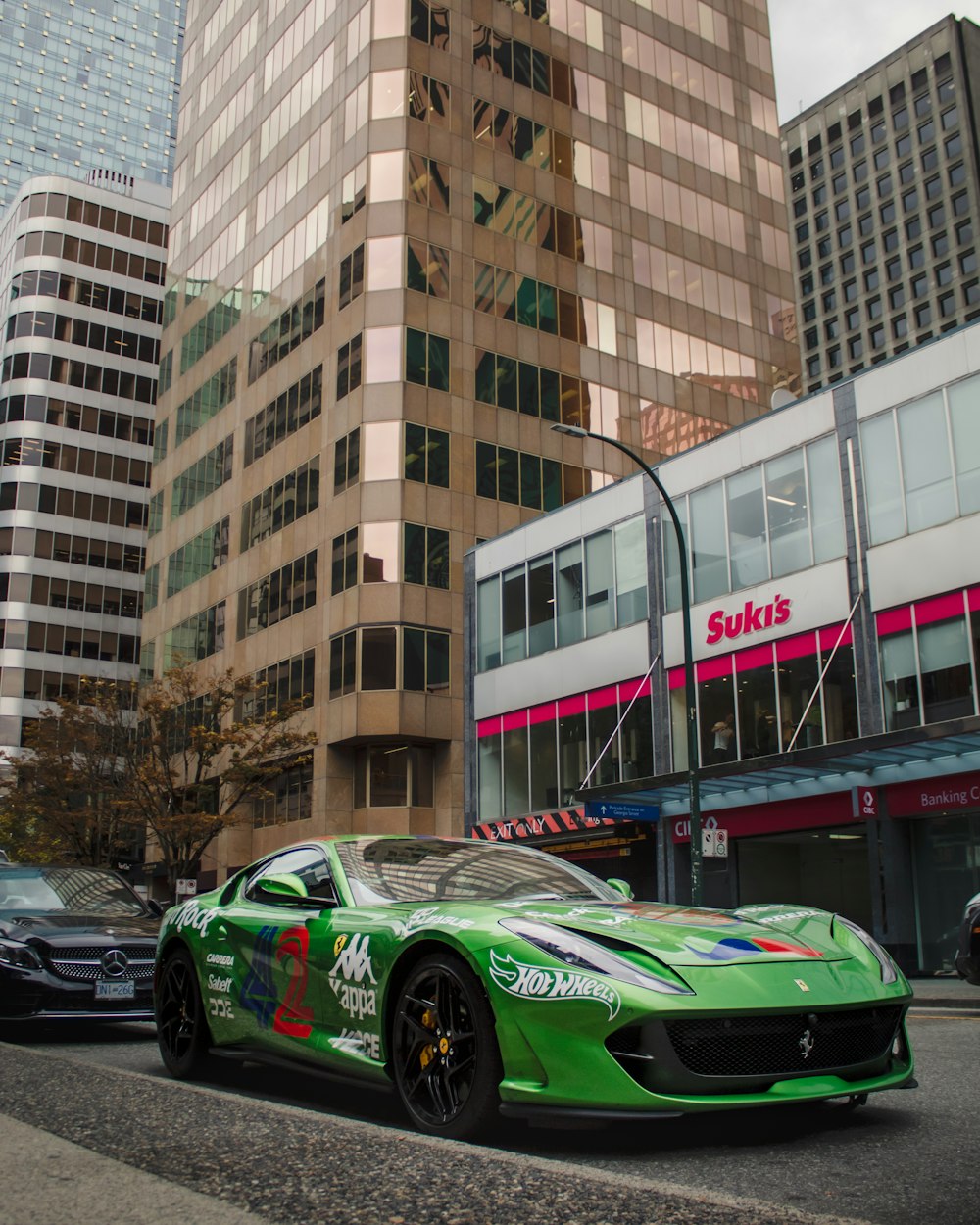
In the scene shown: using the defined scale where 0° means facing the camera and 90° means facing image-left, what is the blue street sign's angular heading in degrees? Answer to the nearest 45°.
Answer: approximately 0°

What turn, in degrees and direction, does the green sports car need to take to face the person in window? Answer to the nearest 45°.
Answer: approximately 135° to its left

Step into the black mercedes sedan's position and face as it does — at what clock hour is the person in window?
The person in window is roughly at 9 o'clock from the black mercedes sedan.

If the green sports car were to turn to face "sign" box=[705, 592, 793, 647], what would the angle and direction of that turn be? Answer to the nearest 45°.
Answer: approximately 135° to its left

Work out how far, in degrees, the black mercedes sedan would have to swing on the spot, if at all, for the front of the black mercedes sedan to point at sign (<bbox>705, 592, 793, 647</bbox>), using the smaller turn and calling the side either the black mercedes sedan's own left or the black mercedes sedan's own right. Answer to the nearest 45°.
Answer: approximately 90° to the black mercedes sedan's own left

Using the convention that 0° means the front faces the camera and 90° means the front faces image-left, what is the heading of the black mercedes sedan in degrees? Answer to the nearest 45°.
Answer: approximately 315°

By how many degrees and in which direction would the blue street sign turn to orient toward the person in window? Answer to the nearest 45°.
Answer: approximately 90° to its left

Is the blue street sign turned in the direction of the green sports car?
yes

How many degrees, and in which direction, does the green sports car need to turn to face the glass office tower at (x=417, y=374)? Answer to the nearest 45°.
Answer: approximately 135° to its left
